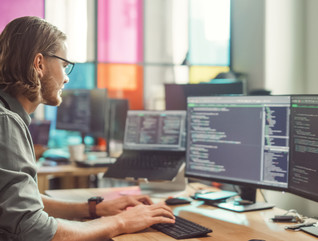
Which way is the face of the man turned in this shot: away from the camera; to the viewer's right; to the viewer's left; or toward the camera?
to the viewer's right

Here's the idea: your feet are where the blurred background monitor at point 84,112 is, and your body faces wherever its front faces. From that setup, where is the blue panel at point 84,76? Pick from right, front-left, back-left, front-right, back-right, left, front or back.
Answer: back-right

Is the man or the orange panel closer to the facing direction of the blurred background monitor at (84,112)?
the man

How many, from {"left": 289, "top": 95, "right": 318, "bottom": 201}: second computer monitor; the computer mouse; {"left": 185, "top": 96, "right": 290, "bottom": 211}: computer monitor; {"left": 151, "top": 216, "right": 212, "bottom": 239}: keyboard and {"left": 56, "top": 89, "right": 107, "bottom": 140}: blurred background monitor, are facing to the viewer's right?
1

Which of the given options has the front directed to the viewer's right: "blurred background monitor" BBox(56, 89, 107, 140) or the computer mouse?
the computer mouse

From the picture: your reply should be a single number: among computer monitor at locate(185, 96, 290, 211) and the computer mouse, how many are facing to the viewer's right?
1

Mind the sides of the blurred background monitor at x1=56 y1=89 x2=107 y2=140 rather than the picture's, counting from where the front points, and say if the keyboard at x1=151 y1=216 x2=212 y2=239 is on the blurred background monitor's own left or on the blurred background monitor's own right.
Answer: on the blurred background monitor's own left

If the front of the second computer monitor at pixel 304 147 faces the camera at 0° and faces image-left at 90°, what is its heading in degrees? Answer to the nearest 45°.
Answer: approximately 45°

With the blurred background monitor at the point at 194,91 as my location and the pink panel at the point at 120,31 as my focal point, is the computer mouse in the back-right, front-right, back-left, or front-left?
back-left

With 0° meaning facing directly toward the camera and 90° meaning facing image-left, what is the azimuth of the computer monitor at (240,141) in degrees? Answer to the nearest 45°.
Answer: approximately 45°

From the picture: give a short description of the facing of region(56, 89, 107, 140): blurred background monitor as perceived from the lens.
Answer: facing the viewer and to the left of the viewer

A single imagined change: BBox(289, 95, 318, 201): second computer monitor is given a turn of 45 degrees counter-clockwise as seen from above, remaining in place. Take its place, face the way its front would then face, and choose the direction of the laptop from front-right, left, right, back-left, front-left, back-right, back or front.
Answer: back-right

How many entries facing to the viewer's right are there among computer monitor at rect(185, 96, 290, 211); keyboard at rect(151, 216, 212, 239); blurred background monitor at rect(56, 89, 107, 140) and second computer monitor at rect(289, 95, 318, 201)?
0

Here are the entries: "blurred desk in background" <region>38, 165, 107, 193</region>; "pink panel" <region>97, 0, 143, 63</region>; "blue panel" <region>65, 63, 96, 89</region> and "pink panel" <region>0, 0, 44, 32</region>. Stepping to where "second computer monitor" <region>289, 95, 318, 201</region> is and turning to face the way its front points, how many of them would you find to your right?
4

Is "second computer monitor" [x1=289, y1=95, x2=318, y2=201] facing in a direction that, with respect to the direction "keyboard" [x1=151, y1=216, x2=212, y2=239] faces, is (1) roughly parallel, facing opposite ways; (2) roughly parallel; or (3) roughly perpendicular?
roughly parallel

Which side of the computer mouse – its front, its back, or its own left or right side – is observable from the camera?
right
